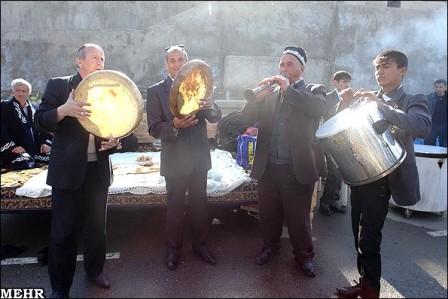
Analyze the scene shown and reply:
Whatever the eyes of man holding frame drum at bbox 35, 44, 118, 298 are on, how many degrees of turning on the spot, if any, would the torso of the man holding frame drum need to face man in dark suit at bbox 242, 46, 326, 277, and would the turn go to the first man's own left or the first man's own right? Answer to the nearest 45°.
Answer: approximately 45° to the first man's own left

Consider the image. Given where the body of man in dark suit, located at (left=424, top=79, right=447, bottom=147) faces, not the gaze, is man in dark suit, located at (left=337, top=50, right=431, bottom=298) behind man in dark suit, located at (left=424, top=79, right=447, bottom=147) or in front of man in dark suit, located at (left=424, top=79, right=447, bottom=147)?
in front

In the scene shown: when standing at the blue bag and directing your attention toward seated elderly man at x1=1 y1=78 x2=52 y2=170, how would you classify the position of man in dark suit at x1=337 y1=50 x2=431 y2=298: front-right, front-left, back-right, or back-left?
back-left

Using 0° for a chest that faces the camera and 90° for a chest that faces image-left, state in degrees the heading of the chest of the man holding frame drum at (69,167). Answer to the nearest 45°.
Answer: approximately 315°

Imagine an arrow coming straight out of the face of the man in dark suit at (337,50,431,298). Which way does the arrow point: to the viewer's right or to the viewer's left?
to the viewer's left

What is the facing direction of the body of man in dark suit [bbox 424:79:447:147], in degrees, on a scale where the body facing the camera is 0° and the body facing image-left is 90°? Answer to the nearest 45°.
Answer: approximately 0°

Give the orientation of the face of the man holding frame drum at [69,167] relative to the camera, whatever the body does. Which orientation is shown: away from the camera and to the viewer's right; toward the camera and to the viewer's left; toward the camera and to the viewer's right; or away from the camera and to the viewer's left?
toward the camera and to the viewer's right

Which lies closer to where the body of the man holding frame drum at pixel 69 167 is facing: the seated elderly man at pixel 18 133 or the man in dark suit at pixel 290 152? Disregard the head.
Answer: the man in dark suit

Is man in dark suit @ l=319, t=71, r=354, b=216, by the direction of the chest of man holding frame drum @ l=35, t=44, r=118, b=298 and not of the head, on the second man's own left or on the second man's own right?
on the second man's own left

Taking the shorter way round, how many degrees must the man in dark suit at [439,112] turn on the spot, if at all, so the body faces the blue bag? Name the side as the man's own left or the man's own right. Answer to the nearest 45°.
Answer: approximately 45° to the man's own right
